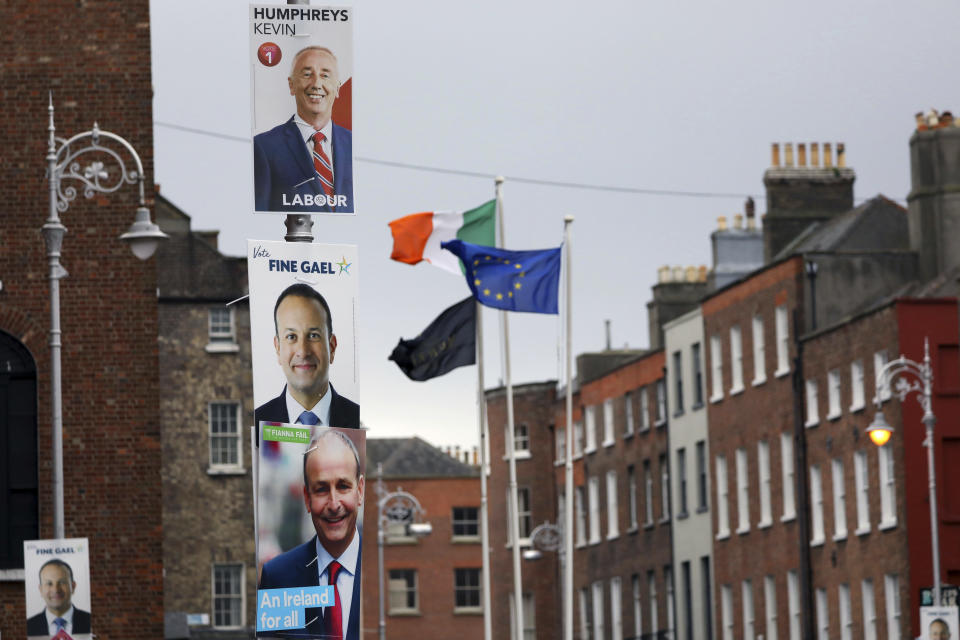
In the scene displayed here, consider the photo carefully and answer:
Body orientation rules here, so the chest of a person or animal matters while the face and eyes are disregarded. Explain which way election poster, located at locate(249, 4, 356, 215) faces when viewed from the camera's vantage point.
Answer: facing the viewer

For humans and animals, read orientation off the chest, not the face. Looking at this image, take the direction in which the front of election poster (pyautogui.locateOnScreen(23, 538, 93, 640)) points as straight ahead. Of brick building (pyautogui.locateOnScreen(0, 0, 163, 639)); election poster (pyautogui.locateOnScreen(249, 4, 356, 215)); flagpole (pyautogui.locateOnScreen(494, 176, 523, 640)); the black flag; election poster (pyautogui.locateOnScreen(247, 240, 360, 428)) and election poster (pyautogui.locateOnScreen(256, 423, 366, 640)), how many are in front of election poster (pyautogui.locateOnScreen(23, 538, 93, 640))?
3

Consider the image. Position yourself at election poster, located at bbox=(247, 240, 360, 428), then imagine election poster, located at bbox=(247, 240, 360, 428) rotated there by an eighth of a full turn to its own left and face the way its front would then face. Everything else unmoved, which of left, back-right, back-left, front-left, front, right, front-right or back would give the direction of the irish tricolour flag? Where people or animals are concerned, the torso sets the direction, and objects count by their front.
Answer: back-left

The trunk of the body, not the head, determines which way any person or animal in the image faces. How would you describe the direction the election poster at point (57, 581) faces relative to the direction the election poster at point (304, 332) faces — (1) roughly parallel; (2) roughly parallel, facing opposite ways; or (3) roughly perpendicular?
roughly parallel

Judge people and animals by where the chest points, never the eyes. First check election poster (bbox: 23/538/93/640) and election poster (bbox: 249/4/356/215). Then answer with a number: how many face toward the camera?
2

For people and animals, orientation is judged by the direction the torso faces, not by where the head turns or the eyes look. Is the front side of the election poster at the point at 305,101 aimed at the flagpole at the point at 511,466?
no

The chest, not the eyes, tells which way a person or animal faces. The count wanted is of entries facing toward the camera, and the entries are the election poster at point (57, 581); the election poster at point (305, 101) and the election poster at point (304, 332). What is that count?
3

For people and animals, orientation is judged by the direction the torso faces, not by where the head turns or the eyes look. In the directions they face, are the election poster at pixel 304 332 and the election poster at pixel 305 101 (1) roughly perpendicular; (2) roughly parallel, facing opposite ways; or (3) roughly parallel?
roughly parallel

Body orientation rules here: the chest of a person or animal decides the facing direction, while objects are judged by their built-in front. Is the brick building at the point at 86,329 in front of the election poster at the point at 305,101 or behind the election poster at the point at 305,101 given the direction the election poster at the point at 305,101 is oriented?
behind

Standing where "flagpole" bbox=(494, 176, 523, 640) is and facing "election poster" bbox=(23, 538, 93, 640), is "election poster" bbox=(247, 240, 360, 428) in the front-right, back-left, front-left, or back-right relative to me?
front-left

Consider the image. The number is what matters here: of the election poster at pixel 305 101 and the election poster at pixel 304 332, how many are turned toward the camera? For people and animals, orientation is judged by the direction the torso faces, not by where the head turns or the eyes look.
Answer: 2

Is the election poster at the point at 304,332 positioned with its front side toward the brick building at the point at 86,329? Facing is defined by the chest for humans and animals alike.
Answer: no

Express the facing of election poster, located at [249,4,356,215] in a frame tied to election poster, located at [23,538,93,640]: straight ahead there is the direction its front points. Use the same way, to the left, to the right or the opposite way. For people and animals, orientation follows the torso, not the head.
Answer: the same way

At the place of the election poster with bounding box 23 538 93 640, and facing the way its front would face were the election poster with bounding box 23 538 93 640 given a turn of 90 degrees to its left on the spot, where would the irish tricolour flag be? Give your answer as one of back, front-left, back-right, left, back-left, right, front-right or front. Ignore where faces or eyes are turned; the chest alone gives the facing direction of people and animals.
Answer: front-left
